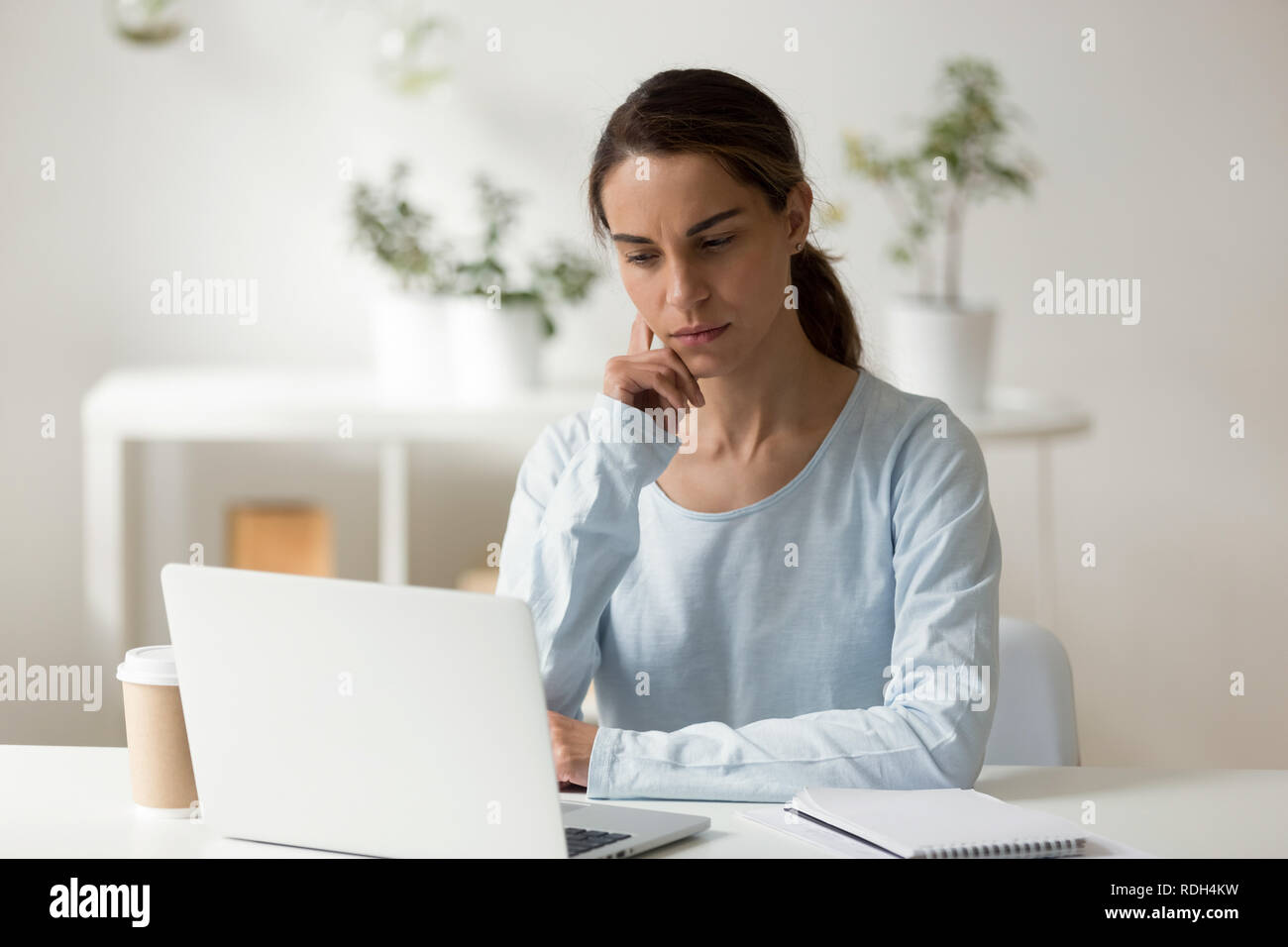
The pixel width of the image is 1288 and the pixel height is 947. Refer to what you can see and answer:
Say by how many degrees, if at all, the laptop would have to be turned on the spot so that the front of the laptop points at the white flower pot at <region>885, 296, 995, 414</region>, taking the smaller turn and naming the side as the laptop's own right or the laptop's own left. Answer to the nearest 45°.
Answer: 0° — it already faces it

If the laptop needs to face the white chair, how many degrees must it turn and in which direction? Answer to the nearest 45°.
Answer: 0° — it already faces it

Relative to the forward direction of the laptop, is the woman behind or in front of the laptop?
in front

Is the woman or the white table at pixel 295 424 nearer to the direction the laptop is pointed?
the woman

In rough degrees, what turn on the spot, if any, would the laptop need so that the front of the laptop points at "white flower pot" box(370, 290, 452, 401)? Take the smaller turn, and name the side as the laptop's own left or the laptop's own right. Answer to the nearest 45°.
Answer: approximately 45° to the laptop's own left

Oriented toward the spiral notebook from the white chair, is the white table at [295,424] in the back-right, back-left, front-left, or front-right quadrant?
back-right

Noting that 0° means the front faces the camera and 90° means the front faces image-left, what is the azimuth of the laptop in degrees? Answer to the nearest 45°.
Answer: approximately 225°

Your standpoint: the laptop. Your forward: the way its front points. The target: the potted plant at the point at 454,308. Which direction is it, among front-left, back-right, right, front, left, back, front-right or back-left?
front-left

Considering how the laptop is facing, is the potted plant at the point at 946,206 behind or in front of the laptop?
in front

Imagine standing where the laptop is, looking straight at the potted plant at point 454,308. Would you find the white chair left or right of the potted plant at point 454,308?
right

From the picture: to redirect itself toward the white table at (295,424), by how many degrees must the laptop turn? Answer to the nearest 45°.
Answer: approximately 45° to its left
